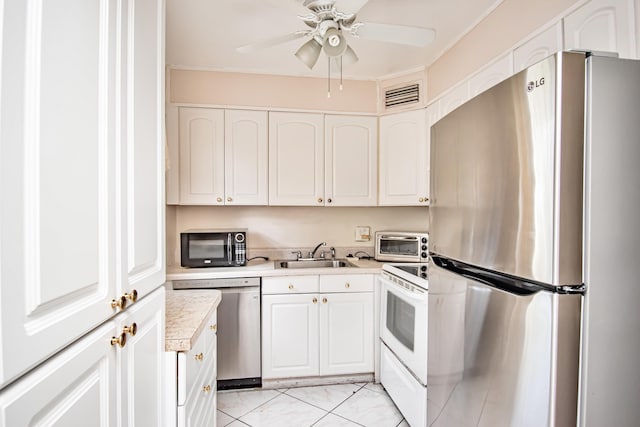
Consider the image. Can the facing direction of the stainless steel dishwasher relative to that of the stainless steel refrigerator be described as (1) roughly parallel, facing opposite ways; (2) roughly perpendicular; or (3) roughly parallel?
roughly perpendicular

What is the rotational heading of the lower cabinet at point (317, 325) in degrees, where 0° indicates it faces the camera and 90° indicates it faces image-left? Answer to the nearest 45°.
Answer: approximately 0°

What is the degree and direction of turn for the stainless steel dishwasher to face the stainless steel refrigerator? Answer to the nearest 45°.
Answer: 0° — it already faces it

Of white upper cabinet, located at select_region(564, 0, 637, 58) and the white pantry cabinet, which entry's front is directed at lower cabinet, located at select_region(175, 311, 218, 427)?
the white upper cabinet

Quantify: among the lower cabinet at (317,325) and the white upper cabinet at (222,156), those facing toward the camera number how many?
2

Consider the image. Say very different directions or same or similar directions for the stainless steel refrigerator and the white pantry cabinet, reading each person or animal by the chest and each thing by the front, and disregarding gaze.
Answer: very different directions

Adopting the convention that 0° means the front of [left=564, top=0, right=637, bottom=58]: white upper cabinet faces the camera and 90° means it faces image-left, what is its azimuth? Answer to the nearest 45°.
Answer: approximately 45°

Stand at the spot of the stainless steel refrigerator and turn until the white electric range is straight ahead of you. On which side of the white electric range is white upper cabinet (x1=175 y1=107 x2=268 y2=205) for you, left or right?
left

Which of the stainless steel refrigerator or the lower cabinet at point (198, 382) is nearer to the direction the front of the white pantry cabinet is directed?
the stainless steel refrigerator

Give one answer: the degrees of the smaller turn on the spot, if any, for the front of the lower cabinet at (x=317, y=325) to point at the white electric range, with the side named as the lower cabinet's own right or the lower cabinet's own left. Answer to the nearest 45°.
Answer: approximately 45° to the lower cabinet's own left
